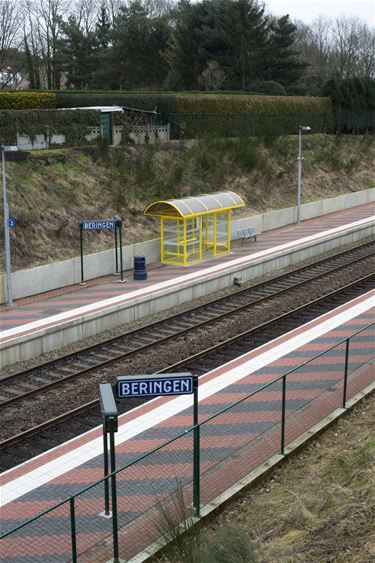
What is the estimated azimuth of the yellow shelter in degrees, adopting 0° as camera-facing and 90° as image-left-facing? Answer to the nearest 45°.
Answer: approximately 315°

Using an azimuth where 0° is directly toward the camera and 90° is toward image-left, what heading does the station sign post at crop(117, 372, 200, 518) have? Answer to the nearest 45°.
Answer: approximately 0°

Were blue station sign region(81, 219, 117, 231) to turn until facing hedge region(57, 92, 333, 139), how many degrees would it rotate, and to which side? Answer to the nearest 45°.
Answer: approximately 180°

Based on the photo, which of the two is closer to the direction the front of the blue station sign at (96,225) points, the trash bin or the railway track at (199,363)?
the railway track

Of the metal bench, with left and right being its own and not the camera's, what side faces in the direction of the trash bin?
right

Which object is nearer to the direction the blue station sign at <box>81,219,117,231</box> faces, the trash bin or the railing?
the railing

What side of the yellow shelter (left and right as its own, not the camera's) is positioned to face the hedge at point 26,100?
back

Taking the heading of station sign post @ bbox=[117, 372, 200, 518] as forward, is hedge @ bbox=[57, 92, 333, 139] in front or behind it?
behind

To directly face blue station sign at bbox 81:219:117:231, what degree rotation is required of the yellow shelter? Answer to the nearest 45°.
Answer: approximately 90° to its right

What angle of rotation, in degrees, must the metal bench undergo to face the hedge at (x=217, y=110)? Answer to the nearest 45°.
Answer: approximately 135° to its left

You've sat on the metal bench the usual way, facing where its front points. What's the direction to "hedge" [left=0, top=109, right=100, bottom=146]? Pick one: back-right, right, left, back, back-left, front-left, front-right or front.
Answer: back-right

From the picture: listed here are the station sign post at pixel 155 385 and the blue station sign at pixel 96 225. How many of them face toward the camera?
2

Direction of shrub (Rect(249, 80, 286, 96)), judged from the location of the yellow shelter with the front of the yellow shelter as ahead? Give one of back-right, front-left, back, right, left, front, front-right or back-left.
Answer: back-left
